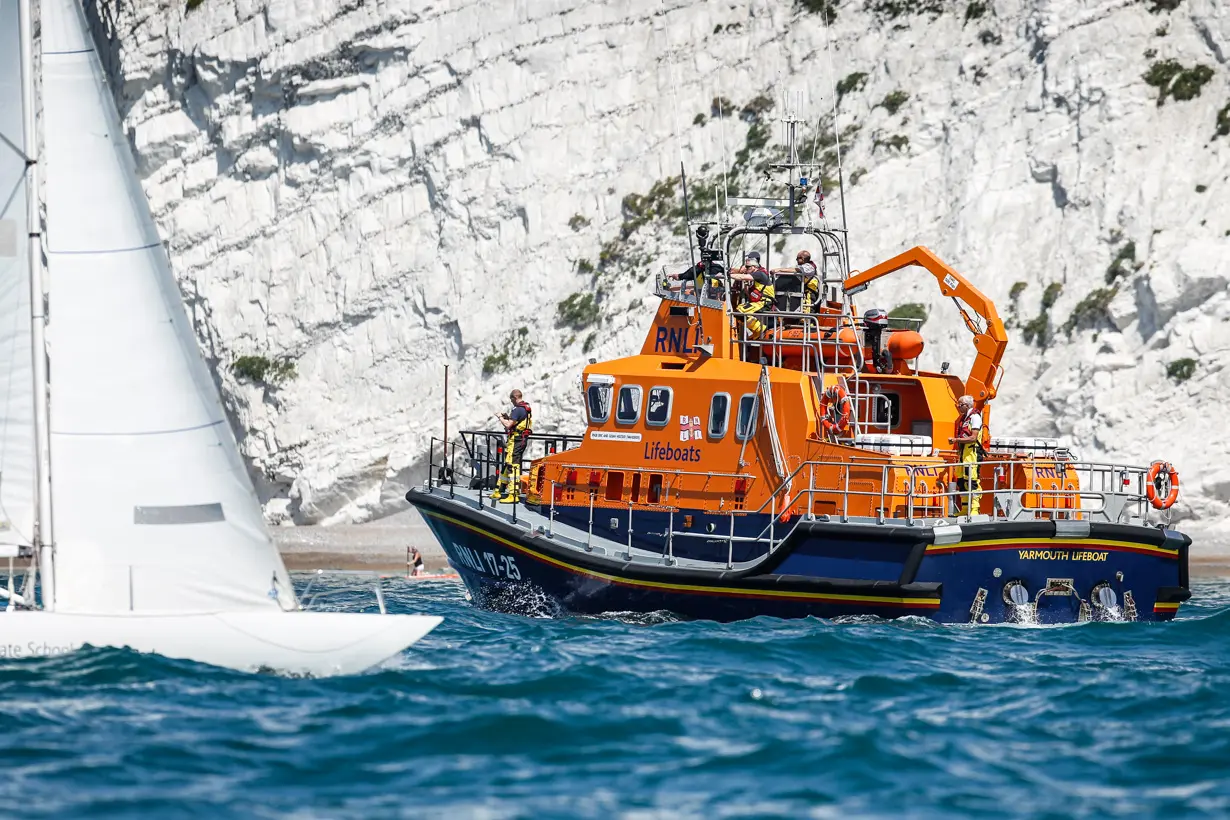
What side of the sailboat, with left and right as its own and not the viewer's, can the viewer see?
right

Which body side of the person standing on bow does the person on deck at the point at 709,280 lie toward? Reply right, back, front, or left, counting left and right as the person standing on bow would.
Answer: back

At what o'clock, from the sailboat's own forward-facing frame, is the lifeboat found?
The lifeboat is roughly at 11 o'clock from the sailboat.

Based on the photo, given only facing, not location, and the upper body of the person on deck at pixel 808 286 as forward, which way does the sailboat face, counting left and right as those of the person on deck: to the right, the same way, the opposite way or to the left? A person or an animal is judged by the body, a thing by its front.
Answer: the opposite way

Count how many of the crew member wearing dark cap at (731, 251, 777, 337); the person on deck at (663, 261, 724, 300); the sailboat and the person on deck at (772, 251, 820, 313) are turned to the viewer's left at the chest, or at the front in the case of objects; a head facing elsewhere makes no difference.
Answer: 3

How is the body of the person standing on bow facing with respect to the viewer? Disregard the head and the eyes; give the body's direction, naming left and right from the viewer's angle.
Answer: facing to the left of the viewer

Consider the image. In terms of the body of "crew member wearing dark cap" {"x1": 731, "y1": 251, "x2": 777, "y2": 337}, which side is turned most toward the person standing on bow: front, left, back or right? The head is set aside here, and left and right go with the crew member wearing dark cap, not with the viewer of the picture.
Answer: front

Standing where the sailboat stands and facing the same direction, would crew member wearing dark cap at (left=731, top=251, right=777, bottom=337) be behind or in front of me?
in front

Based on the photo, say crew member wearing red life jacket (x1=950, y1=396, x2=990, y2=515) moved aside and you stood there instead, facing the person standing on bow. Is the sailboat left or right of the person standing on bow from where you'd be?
left

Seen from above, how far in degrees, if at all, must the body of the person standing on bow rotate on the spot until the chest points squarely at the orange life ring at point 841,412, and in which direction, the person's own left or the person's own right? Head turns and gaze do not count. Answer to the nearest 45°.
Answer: approximately 135° to the person's own left

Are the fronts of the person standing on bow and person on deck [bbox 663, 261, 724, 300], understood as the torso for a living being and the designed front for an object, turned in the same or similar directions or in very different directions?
same or similar directions

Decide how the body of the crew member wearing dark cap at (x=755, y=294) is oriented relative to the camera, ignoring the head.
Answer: to the viewer's left

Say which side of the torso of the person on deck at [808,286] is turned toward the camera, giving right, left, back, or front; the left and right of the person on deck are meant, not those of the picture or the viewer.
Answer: left

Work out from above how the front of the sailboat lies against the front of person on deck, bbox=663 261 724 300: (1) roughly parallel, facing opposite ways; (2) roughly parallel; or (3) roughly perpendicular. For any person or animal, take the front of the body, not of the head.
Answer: roughly parallel, facing opposite ways

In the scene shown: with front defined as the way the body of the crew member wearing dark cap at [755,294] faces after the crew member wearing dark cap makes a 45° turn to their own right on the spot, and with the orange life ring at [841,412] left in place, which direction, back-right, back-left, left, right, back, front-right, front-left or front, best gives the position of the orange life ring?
back

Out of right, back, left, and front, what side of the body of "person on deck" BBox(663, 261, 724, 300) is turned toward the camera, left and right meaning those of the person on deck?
left

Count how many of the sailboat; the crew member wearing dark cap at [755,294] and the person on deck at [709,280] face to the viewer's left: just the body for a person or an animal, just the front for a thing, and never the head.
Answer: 2
